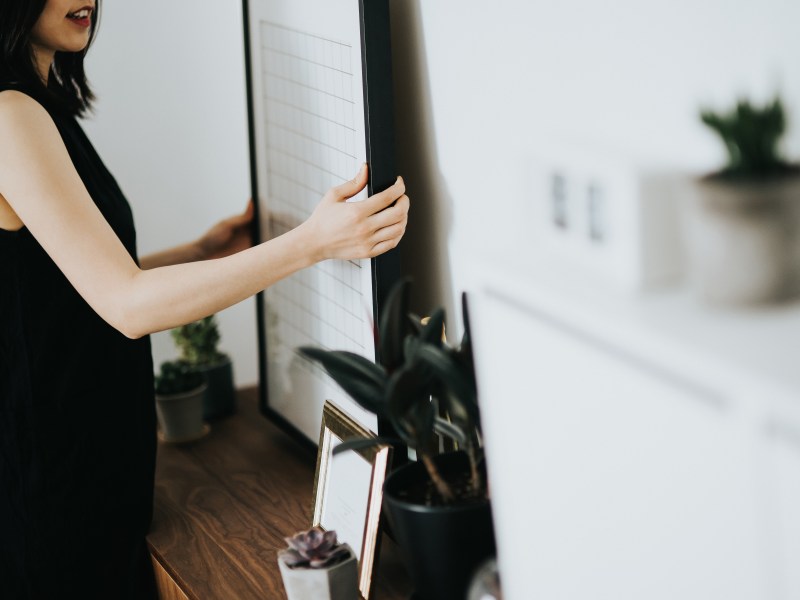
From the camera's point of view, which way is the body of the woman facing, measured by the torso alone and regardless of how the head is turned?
to the viewer's right

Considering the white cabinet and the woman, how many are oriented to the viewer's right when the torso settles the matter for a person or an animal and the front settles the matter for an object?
1

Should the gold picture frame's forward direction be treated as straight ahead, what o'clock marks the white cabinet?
The white cabinet is roughly at 10 o'clock from the gold picture frame.

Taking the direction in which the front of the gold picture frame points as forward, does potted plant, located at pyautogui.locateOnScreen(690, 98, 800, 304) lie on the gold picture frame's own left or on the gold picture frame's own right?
on the gold picture frame's own left
